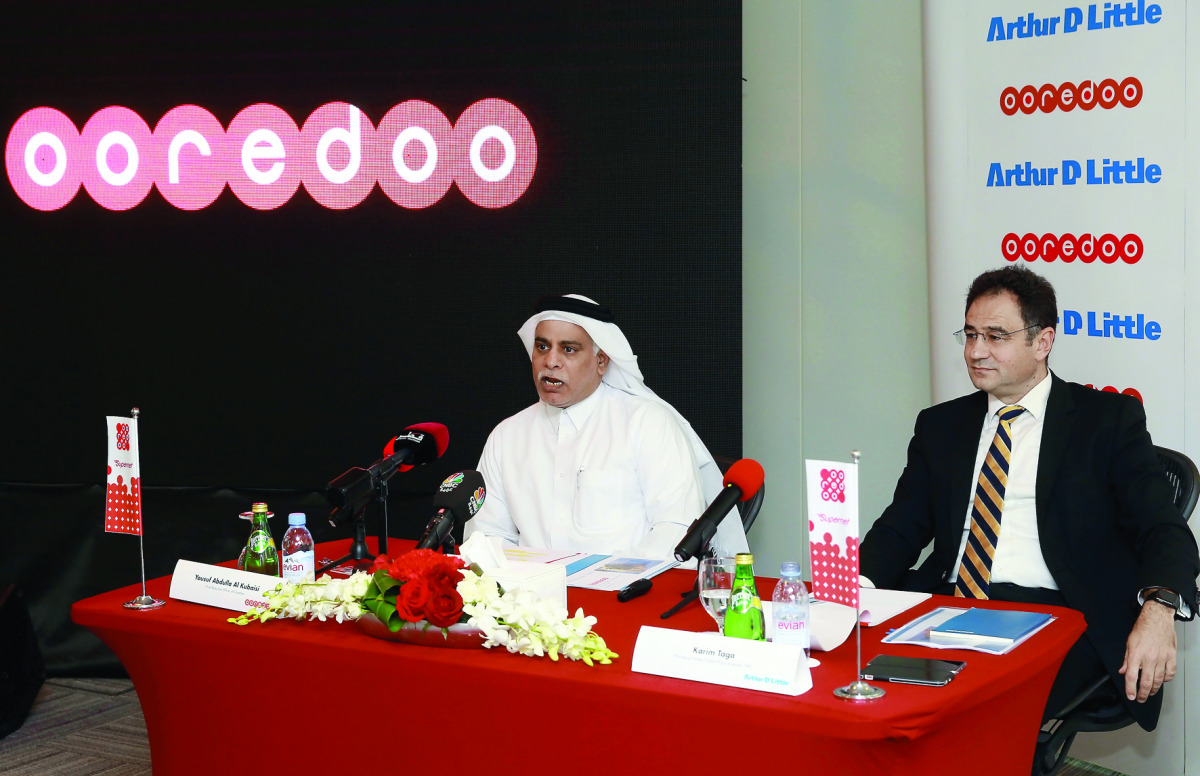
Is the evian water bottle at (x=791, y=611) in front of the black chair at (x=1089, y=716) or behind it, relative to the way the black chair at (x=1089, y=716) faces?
in front

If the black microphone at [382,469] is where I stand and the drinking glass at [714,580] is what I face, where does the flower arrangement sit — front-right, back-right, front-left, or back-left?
front-right

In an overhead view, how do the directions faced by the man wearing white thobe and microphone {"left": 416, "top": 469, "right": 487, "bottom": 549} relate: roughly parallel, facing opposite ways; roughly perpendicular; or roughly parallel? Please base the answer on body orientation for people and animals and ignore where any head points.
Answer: roughly parallel, facing opposite ways

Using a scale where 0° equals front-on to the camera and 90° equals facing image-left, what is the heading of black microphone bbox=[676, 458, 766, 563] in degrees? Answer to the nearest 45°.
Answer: approximately 225°

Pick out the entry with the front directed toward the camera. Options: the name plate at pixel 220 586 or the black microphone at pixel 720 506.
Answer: the name plate

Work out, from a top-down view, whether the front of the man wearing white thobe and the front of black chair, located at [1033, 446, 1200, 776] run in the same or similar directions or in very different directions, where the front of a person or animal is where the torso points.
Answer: same or similar directions

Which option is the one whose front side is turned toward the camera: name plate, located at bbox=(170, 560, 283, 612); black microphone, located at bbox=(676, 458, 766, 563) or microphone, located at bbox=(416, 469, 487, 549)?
the name plate

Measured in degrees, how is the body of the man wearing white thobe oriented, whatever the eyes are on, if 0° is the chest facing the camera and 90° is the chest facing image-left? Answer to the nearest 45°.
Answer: approximately 45°

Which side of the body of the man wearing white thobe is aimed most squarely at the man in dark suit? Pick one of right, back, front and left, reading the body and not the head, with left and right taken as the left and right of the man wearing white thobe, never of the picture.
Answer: left

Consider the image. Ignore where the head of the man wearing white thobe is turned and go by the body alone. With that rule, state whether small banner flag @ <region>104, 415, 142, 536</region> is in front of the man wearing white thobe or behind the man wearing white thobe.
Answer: in front

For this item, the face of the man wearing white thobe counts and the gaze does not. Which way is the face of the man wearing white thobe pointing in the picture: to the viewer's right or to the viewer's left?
to the viewer's left

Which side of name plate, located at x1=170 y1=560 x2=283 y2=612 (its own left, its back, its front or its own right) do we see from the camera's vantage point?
front

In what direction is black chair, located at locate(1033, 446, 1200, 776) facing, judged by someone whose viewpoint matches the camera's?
facing the viewer and to the left of the viewer
